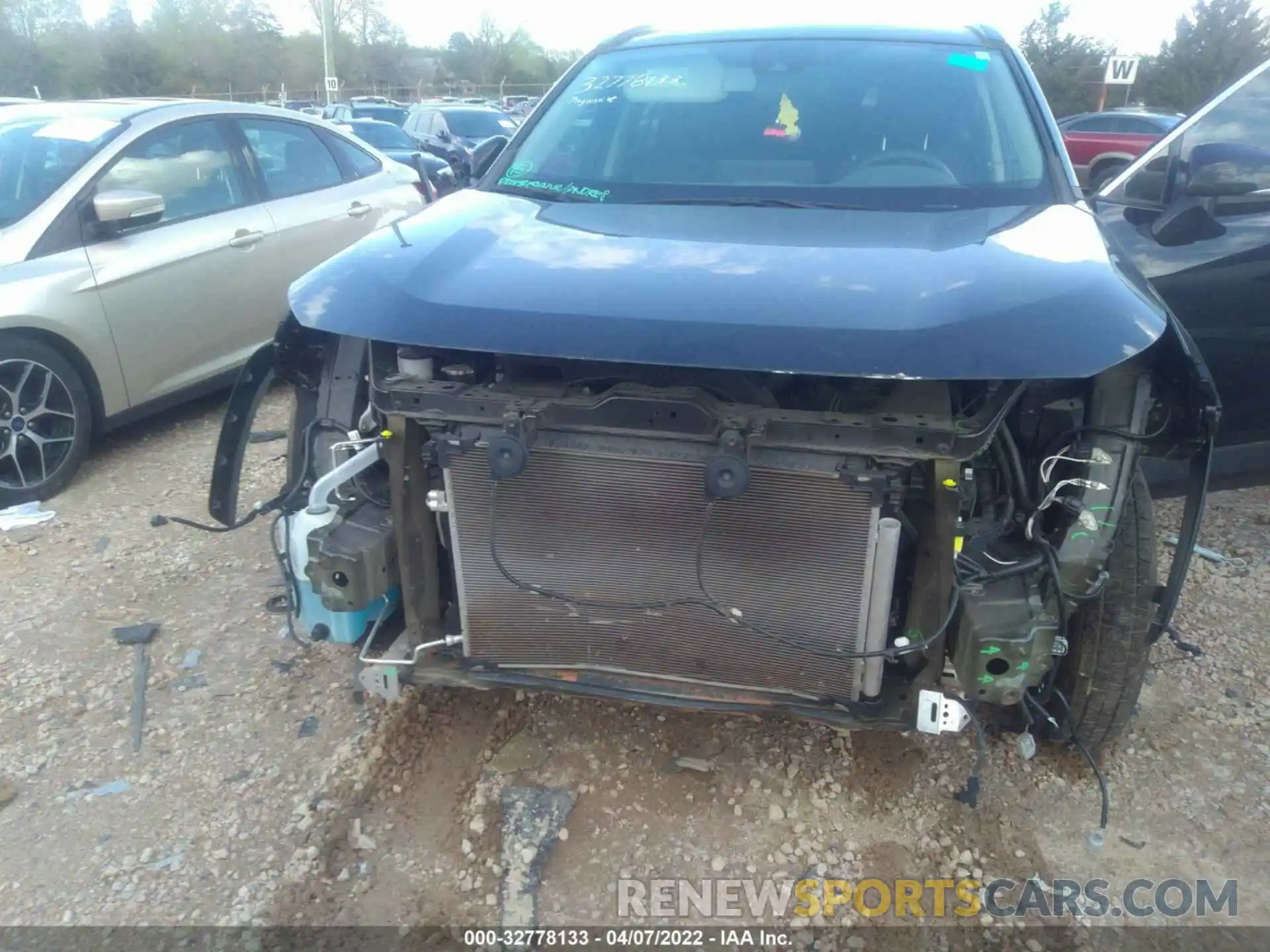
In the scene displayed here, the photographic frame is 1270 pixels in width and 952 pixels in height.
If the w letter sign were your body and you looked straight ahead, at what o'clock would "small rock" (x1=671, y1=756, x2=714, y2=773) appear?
The small rock is roughly at 12 o'clock from the w letter sign.

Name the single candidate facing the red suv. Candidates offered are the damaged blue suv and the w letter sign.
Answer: the w letter sign

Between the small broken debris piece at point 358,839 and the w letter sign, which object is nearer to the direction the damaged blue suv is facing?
the small broken debris piece

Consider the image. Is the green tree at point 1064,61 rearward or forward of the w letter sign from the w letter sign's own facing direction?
rearward

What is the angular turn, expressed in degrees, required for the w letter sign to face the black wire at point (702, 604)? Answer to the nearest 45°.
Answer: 0° — it already faces it

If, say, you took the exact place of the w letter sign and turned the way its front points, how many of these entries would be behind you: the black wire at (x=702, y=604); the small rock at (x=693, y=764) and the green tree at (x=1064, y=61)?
1

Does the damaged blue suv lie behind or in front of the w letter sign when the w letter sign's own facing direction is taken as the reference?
in front

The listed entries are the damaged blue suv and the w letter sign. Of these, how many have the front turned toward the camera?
2

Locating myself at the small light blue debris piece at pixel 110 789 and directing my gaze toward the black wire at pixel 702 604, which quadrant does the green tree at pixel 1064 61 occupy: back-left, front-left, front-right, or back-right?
front-left

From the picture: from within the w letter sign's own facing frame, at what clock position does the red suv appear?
The red suv is roughly at 12 o'clock from the w letter sign.

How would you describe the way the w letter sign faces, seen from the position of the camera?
facing the viewer

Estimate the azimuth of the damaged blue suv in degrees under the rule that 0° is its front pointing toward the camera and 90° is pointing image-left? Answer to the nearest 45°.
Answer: approximately 0°

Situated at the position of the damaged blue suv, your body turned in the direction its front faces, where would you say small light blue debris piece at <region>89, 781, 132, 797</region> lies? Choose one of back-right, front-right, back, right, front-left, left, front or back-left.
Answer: right

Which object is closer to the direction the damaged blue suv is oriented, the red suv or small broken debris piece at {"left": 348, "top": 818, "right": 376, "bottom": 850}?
the small broken debris piece

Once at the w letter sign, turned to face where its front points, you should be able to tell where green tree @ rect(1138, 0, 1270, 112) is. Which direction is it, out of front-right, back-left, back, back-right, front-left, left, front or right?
back

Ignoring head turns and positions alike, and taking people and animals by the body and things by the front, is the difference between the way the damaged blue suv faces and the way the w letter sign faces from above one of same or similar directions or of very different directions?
same or similar directions
